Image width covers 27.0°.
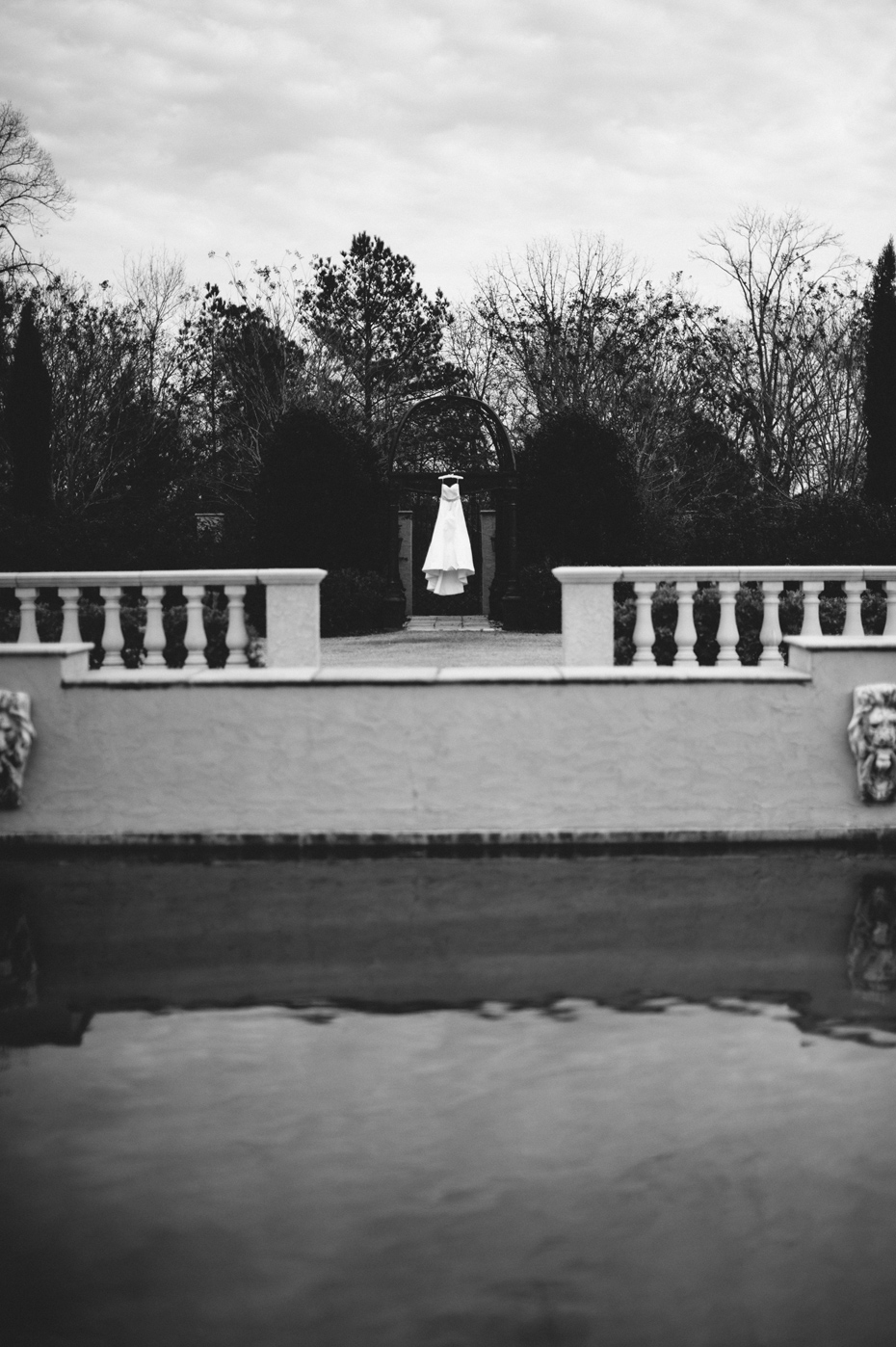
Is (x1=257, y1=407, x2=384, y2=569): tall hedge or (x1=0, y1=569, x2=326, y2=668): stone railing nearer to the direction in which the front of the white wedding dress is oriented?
the stone railing

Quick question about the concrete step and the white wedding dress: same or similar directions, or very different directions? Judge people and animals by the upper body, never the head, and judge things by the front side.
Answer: same or similar directions

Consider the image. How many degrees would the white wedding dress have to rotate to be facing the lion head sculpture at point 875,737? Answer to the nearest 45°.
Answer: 0° — it already faces it

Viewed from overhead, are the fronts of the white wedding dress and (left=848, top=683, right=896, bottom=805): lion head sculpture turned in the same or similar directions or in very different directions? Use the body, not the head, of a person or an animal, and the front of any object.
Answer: same or similar directions

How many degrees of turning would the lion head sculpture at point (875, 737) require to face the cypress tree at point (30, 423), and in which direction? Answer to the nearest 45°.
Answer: approximately 135° to its right

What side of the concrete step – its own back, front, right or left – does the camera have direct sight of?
front

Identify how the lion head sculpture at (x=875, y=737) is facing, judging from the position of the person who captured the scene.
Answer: facing the viewer

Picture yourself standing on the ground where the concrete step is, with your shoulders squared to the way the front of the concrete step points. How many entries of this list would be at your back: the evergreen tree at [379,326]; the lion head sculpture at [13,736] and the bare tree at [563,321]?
2

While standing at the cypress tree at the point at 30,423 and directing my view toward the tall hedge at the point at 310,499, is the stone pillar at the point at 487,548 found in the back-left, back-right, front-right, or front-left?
front-left

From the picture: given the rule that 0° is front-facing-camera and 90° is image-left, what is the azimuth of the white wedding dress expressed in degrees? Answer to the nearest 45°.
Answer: approximately 0°

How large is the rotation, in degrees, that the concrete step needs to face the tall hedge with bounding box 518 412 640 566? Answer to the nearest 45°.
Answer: approximately 135° to its left

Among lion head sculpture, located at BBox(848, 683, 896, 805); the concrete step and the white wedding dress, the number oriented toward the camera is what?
3

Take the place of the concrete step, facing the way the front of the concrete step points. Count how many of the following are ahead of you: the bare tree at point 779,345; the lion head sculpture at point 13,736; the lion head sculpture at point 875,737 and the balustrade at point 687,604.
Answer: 3
